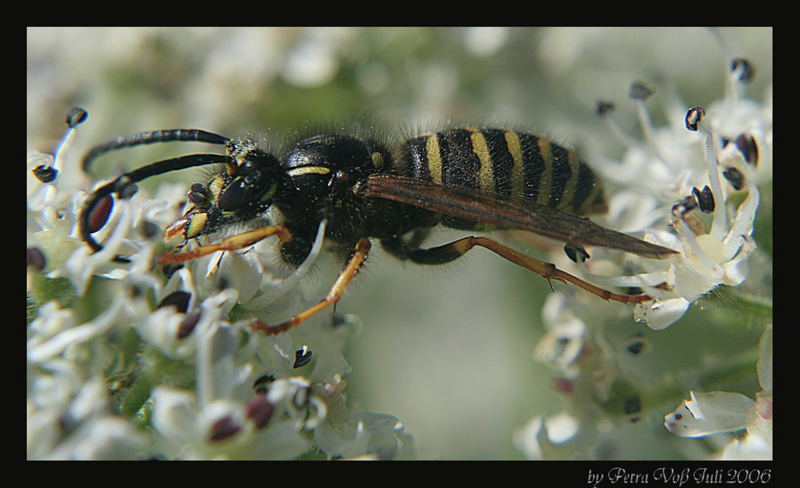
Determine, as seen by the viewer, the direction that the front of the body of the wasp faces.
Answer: to the viewer's left
